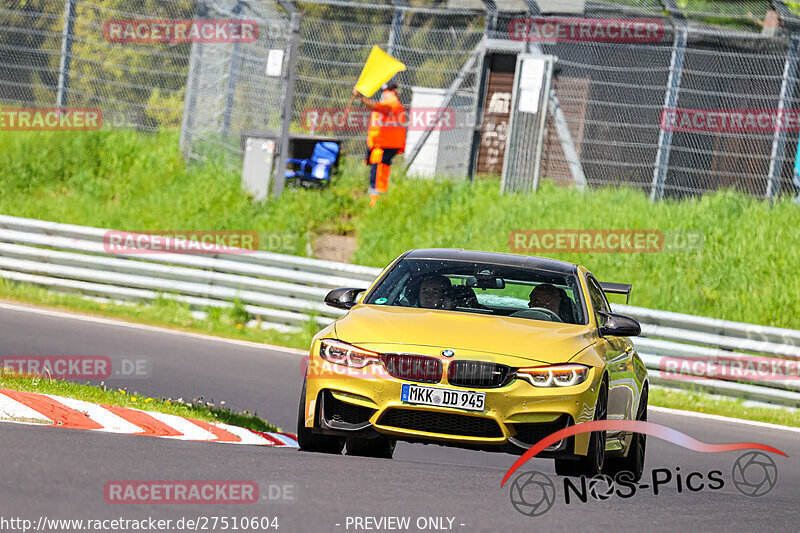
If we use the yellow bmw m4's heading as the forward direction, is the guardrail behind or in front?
behind

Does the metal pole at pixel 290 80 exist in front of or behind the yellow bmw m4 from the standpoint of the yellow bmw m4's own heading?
behind

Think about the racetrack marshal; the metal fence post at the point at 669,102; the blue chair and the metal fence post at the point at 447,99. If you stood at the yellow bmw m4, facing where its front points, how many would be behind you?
4

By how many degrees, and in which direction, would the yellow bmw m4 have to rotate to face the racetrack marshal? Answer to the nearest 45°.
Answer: approximately 180°

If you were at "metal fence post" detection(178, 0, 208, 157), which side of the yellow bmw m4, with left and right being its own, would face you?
back

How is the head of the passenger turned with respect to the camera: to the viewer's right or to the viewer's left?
to the viewer's left

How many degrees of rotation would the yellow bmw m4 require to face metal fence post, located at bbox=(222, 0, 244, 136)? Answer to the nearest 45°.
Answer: approximately 180°

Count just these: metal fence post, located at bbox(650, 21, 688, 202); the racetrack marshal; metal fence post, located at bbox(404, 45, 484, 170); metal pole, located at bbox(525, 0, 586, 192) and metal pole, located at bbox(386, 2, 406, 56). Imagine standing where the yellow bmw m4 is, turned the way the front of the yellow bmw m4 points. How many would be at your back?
5

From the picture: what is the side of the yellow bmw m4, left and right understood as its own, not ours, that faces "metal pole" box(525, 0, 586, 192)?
back

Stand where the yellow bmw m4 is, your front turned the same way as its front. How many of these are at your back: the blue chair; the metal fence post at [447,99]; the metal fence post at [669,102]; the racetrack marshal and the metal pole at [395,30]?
5

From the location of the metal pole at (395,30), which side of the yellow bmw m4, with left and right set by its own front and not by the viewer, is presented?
back

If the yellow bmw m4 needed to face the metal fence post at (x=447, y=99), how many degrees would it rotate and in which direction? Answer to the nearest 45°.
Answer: approximately 180°

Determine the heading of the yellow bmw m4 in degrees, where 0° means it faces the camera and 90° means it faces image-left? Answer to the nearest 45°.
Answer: approximately 0°

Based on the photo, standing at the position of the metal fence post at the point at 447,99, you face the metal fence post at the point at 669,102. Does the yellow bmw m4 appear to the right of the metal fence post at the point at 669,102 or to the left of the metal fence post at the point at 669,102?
right
